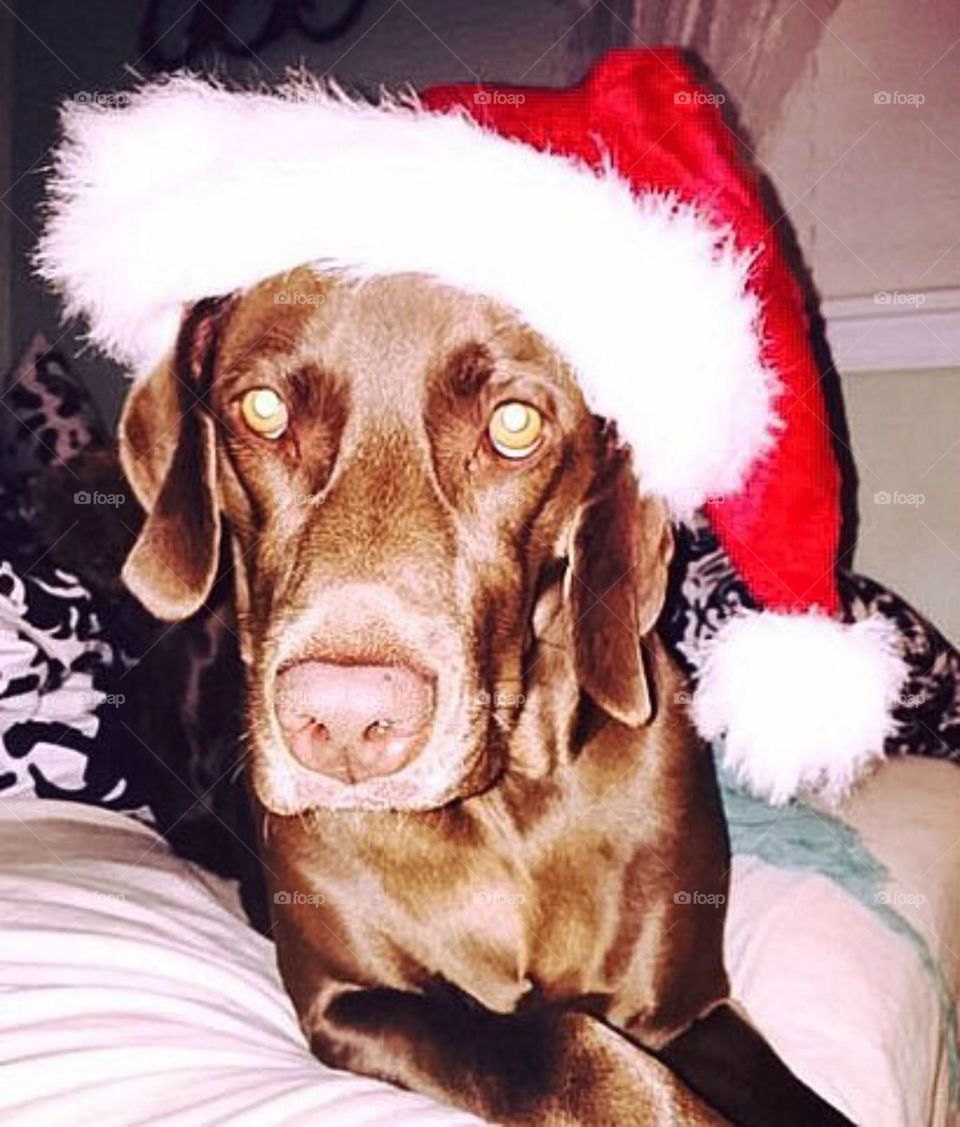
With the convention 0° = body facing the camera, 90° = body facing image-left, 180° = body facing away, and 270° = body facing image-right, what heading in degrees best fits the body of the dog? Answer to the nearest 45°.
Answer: approximately 0°

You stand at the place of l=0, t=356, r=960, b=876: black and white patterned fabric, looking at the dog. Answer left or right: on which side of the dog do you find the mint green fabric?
left

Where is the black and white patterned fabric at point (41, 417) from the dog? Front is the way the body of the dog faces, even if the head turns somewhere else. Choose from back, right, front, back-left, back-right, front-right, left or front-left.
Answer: back-right

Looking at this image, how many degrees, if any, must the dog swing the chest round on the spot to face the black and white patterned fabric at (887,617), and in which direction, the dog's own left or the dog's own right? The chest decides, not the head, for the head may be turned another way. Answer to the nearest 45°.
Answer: approximately 135° to the dog's own left

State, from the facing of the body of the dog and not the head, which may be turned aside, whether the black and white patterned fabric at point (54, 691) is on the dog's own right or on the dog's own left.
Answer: on the dog's own right
